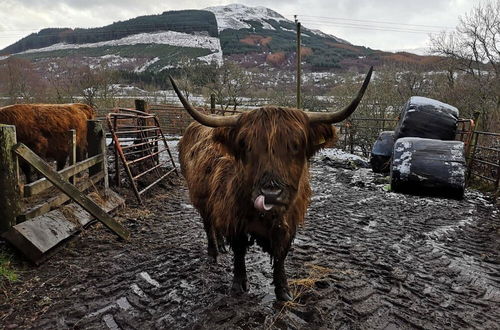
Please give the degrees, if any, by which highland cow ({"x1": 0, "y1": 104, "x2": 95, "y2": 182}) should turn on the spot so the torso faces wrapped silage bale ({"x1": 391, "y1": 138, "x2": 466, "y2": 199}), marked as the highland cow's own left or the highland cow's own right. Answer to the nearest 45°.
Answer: approximately 135° to the highland cow's own left

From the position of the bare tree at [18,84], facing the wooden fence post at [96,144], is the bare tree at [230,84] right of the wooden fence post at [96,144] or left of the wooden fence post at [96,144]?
left

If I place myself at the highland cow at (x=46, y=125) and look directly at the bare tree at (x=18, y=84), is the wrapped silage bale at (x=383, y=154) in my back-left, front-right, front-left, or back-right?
back-right

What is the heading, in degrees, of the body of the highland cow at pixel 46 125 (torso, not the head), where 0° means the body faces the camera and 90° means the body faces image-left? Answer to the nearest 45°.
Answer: approximately 90°
